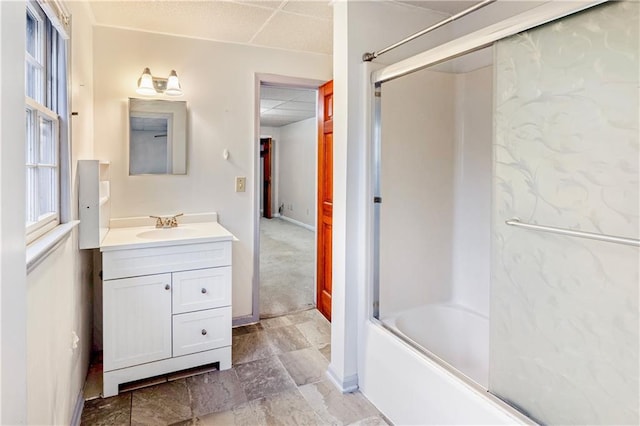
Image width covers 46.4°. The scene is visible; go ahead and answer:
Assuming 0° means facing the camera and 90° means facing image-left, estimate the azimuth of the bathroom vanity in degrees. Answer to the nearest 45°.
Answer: approximately 0°

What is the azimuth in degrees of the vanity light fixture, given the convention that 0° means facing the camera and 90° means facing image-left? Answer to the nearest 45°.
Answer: approximately 0°

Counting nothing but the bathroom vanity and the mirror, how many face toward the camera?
2

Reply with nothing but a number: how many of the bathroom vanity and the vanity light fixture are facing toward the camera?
2

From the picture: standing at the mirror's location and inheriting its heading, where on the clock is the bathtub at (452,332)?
The bathtub is roughly at 10 o'clock from the mirror.

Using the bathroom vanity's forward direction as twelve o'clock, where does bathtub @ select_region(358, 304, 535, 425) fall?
The bathtub is roughly at 10 o'clock from the bathroom vanity.

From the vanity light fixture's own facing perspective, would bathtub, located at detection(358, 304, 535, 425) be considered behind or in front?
in front

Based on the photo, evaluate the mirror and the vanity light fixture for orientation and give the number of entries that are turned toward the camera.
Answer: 2

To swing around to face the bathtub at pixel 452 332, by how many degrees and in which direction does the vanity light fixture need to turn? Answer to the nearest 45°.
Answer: approximately 45° to its left
